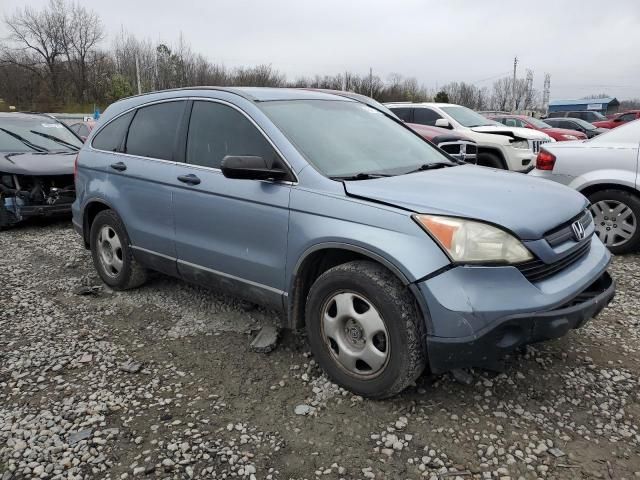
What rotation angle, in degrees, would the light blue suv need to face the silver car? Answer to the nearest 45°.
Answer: approximately 90° to its left

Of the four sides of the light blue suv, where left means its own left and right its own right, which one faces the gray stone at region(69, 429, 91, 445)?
right

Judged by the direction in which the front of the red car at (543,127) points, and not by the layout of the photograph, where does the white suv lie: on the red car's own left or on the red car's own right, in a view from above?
on the red car's own right

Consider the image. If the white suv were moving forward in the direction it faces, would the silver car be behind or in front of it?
in front

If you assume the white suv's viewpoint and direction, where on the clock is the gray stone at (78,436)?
The gray stone is roughly at 2 o'clock from the white suv.

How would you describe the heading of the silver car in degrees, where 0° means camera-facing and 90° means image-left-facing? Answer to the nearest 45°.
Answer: approximately 270°

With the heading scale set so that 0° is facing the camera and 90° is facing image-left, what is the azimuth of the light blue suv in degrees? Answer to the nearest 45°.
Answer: approximately 315°

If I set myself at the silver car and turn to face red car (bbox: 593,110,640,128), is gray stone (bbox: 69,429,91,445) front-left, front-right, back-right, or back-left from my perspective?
back-left

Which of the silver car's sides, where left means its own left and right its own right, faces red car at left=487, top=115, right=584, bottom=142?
left
